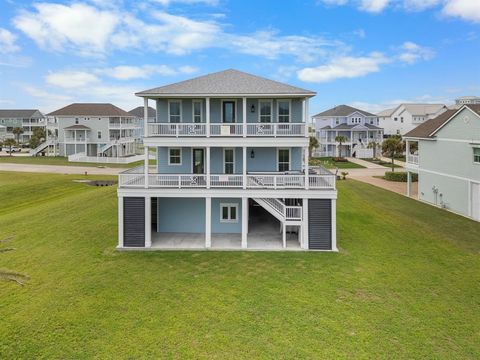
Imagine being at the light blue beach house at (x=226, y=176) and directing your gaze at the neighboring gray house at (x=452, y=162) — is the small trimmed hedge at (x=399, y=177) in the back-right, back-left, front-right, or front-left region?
front-left

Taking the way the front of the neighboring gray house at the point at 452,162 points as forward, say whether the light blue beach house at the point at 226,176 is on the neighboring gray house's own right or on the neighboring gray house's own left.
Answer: on the neighboring gray house's own left

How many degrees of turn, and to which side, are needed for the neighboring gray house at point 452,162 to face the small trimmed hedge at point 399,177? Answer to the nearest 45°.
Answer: approximately 45° to its right

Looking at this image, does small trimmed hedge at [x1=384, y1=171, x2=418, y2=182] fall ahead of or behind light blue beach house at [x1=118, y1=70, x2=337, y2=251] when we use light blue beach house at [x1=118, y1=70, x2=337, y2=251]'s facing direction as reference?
behind

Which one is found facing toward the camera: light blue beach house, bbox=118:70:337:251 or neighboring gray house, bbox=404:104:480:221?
the light blue beach house

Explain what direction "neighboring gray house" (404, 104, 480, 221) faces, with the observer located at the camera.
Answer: facing away from the viewer and to the left of the viewer

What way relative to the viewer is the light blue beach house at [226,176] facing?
toward the camera

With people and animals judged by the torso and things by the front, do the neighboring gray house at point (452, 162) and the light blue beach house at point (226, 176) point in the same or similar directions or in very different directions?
very different directions

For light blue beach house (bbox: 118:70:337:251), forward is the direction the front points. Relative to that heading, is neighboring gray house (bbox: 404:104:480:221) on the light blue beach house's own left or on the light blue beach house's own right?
on the light blue beach house's own left

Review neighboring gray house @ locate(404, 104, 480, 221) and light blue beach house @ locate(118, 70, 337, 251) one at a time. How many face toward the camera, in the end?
1
